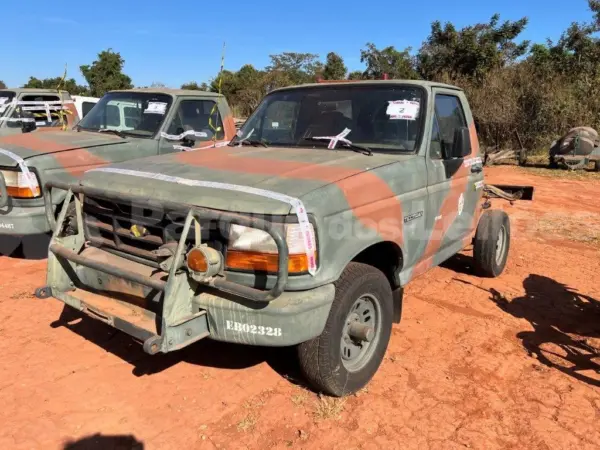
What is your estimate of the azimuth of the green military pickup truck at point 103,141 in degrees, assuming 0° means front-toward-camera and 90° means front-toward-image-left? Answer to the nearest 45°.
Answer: approximately 45°

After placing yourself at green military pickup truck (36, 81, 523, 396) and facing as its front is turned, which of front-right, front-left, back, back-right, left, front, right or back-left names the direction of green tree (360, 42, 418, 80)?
back-right

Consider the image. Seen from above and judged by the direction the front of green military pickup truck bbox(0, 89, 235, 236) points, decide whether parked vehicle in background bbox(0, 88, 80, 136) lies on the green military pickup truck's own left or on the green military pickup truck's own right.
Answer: on the green military pickup truck's own right

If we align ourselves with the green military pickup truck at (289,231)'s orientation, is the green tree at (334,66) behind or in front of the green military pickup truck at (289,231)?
behind

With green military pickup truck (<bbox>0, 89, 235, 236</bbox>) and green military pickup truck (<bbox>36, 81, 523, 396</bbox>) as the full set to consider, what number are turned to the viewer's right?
0

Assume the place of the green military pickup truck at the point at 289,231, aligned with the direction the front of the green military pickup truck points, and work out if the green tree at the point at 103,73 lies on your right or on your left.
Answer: on your right

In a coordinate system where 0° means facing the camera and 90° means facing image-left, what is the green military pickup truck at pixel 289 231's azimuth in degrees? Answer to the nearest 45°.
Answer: approximately 45°

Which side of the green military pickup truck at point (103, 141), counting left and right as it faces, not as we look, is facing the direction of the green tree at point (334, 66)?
back

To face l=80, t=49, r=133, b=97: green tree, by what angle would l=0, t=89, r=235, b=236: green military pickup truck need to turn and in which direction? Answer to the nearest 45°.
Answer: approximately 135° to its right

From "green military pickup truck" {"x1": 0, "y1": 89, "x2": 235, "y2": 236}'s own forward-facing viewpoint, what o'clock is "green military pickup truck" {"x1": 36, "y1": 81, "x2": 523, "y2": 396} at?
"green military pickup truck" {"x1": 36, "y1": 81, "x2": 523, "y2": 396} is roughly at 10 o'clock from "green military pickup truck" {"x1": 0, "y1": 89, "x2": 235, "y2": 236}.

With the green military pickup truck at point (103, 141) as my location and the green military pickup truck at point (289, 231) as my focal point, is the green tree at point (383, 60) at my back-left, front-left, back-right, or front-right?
back-left

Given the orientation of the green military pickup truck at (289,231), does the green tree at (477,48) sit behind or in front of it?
behind
